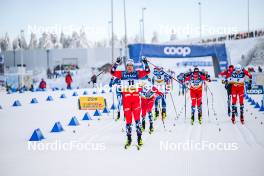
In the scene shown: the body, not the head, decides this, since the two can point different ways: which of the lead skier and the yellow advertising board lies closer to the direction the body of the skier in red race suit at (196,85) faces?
the lead skier

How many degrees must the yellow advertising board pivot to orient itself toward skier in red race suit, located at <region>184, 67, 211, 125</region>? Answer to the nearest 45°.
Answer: approximately 45° to its left

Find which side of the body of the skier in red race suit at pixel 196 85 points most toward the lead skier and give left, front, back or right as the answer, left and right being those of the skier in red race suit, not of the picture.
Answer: front

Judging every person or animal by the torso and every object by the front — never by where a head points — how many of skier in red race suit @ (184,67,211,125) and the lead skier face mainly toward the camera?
2

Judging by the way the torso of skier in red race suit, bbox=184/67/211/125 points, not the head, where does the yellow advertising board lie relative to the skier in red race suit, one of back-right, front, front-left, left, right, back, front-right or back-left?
back-right

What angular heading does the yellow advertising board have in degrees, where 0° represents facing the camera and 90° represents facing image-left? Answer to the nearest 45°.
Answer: approximately 0°

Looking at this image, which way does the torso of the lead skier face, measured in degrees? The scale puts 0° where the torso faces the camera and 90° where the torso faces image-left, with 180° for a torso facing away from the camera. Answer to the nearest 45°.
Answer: approximately 0°

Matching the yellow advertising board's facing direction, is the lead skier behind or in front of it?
in front

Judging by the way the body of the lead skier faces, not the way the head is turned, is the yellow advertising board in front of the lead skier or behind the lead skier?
behind
